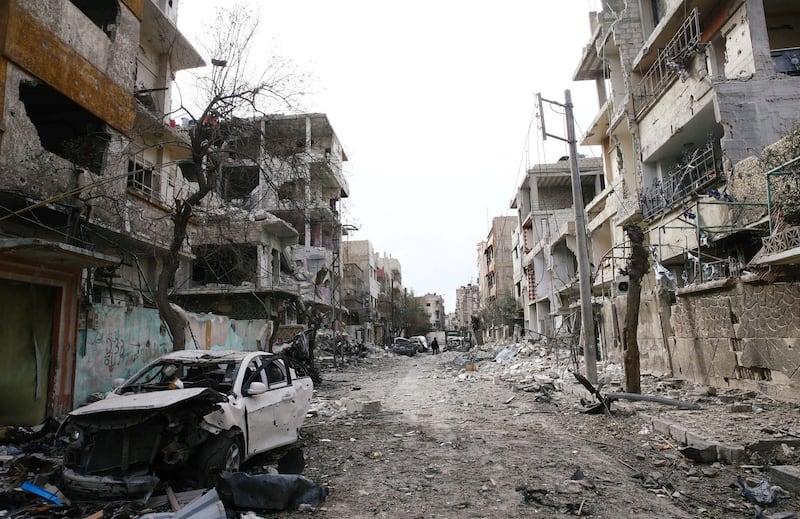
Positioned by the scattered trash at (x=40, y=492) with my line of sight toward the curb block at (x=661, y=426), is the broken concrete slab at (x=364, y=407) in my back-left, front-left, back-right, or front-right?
front-left

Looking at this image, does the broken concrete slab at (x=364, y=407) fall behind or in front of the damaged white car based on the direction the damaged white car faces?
behind

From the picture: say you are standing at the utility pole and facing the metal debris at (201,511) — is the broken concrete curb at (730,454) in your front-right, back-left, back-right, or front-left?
front-left

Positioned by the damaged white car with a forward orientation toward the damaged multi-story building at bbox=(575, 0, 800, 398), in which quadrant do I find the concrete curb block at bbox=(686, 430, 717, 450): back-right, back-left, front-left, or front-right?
front-right

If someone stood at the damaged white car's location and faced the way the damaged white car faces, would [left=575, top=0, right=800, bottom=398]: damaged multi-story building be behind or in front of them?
behind

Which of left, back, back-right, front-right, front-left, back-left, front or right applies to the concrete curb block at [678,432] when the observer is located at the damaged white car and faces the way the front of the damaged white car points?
back-left

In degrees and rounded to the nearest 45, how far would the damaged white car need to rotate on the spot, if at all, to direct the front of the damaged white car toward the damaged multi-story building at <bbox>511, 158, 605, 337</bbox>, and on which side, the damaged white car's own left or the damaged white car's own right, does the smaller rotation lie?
approximately 180°

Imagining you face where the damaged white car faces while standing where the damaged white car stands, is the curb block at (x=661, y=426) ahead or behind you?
behind

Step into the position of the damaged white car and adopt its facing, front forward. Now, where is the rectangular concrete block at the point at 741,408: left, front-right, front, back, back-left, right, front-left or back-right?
back-left

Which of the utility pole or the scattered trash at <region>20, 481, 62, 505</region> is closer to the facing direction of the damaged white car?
the scattered trash

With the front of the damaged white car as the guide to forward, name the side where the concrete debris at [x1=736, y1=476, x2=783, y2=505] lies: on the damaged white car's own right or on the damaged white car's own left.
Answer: on the damaged white car's own left
